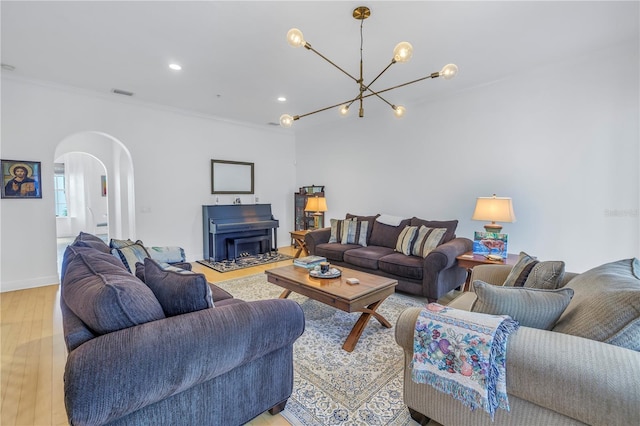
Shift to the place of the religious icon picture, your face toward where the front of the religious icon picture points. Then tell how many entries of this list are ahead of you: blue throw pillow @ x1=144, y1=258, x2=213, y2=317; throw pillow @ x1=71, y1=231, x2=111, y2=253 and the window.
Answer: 2

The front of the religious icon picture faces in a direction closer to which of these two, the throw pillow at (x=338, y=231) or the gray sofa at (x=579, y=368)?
the gray sofa

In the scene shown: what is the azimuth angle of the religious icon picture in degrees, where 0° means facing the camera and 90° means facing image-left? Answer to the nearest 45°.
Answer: approximately 0°

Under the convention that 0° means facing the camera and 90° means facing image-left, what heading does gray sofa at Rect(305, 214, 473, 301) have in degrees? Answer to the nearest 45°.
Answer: approximately 45°

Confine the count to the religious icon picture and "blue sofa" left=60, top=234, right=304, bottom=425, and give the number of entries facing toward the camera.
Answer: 1

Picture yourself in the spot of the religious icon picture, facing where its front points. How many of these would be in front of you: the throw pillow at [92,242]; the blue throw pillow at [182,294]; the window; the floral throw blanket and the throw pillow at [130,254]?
4

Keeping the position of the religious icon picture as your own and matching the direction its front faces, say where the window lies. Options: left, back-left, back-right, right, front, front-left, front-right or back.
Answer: back

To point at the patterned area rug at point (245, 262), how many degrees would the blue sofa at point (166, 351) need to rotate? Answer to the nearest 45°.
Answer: approximately 45° to its left

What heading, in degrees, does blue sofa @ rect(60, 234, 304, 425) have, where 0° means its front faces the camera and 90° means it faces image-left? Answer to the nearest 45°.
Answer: approximately 225°
